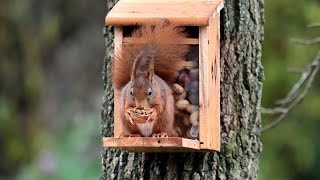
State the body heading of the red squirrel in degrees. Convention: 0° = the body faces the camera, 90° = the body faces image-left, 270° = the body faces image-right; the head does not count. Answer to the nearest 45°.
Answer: approximately 0°
